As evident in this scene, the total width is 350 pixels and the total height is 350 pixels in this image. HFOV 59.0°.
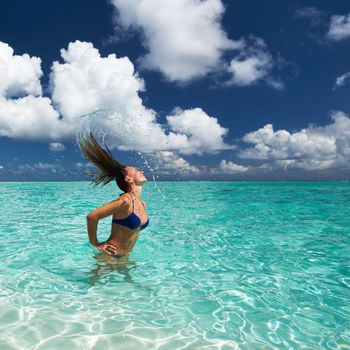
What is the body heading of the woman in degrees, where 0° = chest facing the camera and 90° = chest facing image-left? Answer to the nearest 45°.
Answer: approximately 315°

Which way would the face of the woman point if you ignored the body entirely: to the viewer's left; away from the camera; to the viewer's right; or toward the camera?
to the viewer's right
